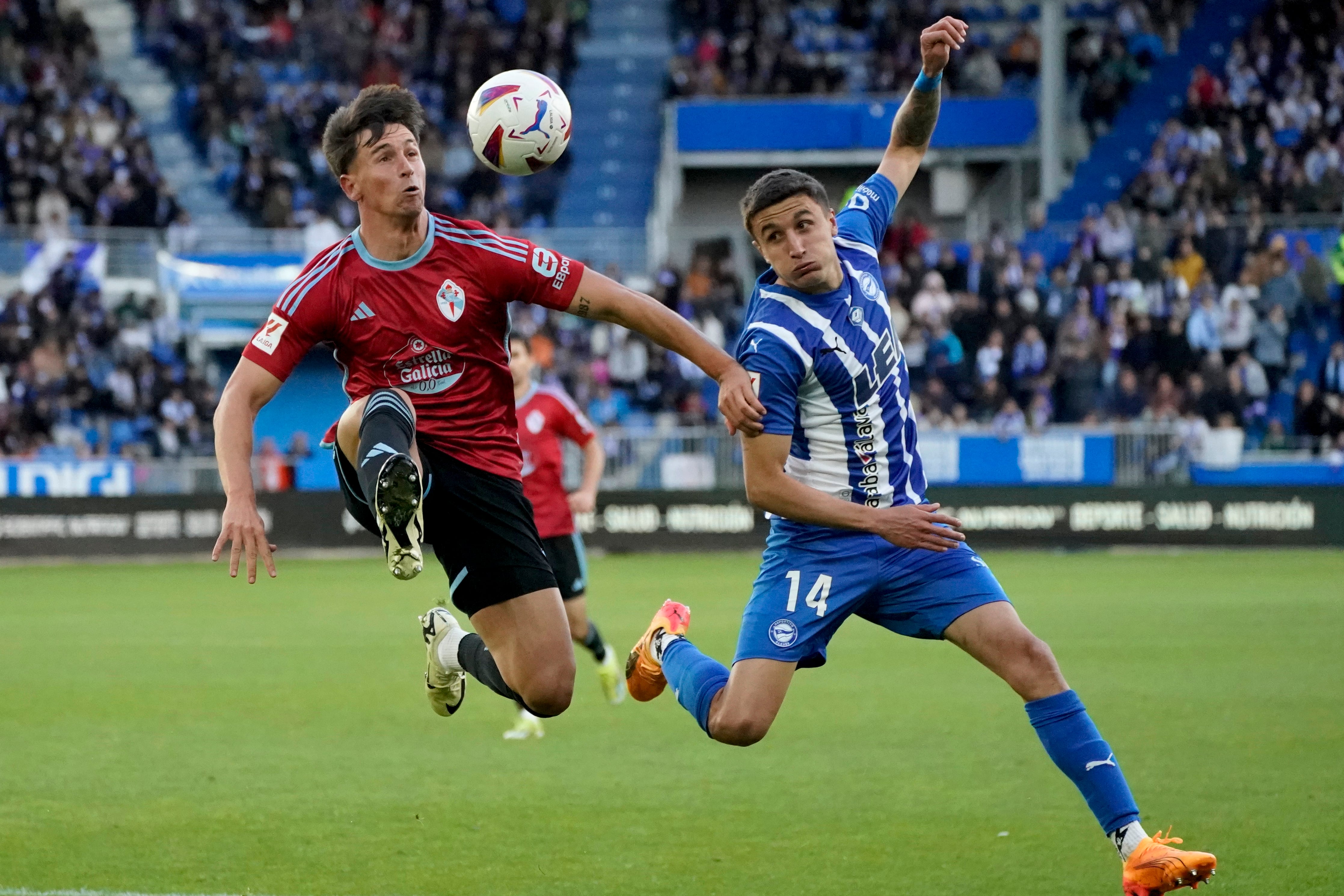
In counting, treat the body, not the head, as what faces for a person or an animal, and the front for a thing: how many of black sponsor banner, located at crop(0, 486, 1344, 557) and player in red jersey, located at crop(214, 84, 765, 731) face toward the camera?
2

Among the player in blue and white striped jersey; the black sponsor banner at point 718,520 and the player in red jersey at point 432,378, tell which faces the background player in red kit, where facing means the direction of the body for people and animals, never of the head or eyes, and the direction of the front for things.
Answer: the black sponsor banner

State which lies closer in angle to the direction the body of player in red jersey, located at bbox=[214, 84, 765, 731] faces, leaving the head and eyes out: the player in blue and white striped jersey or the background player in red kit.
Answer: the player in blue and white striped jersey

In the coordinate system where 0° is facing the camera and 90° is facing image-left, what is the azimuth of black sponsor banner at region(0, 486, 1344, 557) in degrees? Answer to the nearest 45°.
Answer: approximately 0°

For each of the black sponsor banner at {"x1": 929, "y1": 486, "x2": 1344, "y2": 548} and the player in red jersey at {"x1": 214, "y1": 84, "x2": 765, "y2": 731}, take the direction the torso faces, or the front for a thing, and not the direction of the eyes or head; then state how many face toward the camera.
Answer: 2

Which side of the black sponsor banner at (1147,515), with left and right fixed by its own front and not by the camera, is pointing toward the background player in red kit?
front

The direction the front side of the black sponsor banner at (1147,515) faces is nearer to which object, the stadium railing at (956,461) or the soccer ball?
the soccer ball

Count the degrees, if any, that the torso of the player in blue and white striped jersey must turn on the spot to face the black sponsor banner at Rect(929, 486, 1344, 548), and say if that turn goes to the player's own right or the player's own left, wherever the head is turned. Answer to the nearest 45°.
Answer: approximately 135° to the player's own left

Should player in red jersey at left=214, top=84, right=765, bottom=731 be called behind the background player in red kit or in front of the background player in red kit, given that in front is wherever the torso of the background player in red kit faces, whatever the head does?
in front
